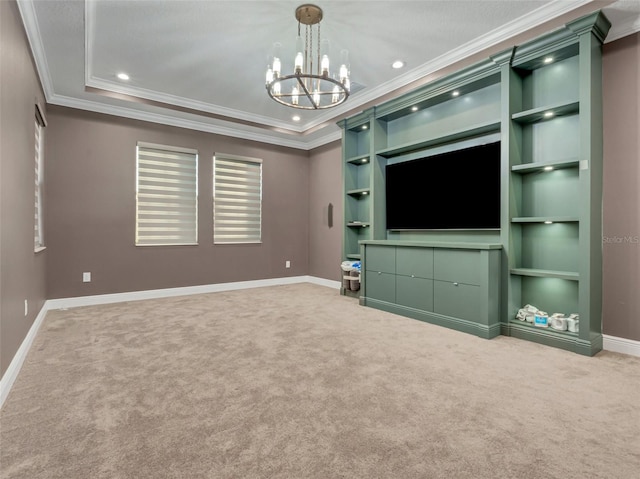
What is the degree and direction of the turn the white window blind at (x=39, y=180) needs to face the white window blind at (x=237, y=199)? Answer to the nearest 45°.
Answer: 0° — it already faces it

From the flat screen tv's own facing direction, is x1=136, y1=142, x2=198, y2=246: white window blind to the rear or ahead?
ahead

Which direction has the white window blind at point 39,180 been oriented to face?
to the viewer's right

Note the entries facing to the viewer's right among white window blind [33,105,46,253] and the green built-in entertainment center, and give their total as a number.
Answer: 1

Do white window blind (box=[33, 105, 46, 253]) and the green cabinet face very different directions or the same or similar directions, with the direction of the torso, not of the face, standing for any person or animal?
very different directions

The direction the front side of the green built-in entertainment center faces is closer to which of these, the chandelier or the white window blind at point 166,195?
the chandelier

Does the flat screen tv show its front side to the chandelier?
yes

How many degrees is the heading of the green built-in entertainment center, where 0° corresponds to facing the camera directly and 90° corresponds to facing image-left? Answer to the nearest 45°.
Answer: approximately 45°

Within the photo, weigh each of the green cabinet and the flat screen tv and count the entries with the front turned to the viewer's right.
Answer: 0

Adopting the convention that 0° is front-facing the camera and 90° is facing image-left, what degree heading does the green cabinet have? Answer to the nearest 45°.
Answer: approximately 45°

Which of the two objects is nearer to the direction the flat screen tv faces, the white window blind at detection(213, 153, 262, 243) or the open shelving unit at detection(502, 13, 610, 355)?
the white window blind

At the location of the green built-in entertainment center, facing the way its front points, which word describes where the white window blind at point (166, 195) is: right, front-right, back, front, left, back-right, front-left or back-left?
front-right

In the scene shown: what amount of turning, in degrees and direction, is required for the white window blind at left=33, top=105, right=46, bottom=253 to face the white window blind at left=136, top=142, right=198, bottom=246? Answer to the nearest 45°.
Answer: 0° — it already faces it

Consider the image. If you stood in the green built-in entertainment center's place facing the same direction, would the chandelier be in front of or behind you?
in front
